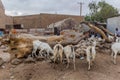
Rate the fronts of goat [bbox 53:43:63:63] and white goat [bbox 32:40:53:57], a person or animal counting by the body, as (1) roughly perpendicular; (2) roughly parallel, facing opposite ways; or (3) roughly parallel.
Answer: roughly perpendicular

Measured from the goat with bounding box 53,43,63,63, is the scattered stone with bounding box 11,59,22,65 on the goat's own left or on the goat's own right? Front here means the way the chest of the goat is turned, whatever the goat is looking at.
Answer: on the goat's own left

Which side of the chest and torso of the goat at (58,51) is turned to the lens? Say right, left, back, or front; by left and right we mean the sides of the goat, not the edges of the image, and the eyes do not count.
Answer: back
